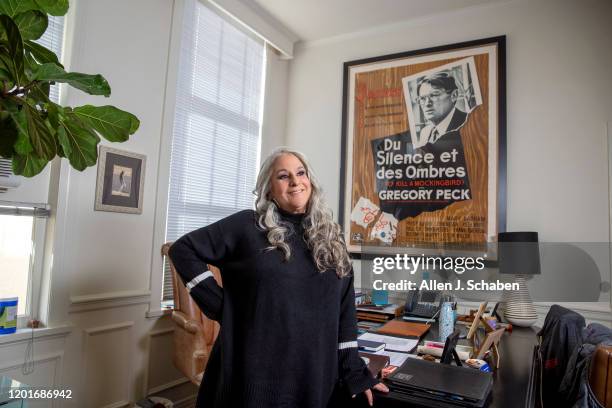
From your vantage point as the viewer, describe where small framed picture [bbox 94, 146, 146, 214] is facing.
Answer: facing the viewer and to the right of the viewer

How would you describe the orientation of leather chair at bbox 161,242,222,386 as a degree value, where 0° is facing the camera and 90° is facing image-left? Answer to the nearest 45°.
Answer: approximately 315°

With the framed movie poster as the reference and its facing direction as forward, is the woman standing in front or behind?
in front

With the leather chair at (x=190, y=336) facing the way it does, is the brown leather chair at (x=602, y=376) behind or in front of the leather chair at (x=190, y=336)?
in front

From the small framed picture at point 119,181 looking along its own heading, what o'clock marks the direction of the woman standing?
The woman standing is roughly at 1 o'clock from the small framed picture.

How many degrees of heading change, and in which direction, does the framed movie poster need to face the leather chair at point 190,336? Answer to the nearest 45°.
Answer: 0° — it already faces it

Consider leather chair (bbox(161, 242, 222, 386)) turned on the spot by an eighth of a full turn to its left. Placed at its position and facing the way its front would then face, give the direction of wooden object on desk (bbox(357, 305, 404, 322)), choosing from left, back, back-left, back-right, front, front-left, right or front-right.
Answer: front

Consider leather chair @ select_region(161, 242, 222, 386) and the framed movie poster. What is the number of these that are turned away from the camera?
0

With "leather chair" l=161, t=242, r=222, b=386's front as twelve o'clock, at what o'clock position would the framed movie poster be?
The framed movie poster is roughly at 10 o'clock from the leather chair.

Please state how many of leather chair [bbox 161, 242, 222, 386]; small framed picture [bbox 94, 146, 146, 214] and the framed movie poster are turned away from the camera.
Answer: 0

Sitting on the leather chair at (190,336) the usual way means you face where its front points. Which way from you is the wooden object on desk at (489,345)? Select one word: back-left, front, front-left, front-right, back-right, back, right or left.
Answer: front

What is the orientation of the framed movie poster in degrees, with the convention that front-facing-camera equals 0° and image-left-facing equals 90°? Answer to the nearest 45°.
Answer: approximately 45°

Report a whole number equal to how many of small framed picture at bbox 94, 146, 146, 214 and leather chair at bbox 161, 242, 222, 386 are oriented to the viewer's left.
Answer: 0

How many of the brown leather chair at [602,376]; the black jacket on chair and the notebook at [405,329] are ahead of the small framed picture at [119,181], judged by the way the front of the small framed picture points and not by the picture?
3
